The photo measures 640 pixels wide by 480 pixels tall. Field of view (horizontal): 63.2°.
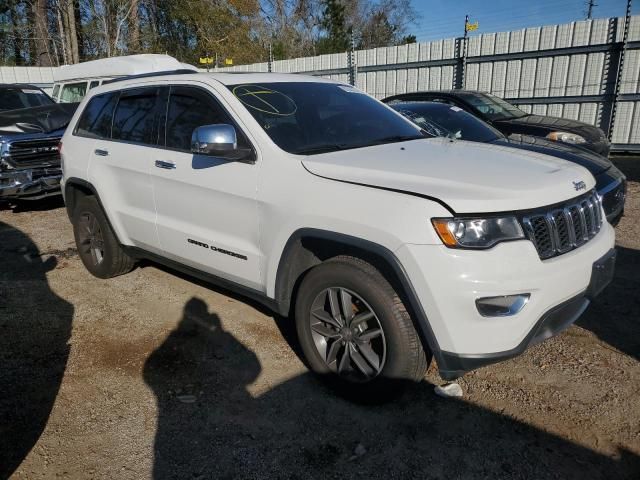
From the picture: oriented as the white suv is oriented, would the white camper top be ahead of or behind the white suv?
behind

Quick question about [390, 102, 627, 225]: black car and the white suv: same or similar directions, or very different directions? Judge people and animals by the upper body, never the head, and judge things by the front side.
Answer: same or similar directions

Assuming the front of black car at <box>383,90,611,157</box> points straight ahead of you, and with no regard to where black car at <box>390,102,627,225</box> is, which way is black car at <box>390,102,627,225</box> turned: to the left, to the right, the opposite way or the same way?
the same way

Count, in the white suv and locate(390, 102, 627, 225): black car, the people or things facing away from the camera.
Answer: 0

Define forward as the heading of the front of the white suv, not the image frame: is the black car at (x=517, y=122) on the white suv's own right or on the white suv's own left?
on the white suv's own left

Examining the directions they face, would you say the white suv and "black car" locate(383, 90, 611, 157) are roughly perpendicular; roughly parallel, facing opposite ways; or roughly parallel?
roughly parallel

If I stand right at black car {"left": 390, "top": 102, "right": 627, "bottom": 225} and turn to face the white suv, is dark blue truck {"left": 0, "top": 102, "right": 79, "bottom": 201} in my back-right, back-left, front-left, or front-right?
front-right

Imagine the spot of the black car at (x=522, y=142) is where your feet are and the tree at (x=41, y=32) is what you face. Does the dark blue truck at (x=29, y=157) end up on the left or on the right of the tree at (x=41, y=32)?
left

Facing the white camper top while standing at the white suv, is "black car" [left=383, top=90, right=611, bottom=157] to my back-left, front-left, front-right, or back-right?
front-right

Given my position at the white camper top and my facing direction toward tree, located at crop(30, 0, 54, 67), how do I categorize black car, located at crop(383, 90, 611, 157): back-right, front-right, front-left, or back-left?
back-right

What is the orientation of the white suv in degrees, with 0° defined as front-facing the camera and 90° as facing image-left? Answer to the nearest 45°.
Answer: approximately 315°

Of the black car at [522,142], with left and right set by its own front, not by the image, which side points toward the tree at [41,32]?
back

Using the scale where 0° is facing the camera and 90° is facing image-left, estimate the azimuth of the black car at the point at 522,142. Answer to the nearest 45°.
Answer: approximately 315°

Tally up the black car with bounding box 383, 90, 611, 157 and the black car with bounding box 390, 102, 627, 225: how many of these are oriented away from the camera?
0
